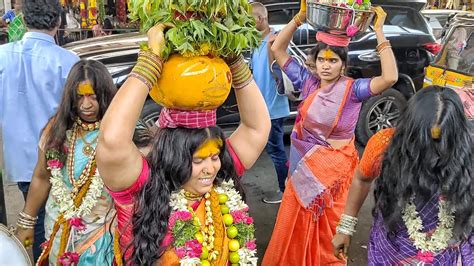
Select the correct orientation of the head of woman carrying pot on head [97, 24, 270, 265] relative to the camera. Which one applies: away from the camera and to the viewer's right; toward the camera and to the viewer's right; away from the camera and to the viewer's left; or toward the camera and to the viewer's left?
toward the camera and to the viewer's right

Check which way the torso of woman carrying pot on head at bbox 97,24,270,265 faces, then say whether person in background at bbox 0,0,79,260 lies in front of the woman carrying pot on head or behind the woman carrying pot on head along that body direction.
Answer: behind

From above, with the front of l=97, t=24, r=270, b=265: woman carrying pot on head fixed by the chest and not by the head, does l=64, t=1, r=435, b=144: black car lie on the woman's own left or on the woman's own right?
on the woman's own left

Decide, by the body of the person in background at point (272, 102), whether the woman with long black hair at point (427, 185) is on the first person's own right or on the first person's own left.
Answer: on the first person's own left

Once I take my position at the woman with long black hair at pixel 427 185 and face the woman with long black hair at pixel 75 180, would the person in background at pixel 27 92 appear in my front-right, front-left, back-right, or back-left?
front-right
